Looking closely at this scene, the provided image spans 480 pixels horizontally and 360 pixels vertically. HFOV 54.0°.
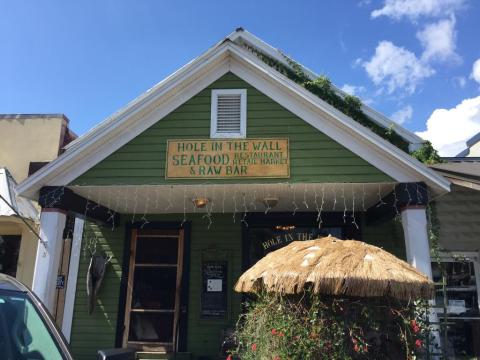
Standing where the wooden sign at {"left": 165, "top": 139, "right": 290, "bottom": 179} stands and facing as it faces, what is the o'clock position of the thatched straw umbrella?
The thatched straw umbrella is roughly at 11 o'clock from the wooden sign.

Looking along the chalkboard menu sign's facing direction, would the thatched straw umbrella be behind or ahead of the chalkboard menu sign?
ahead

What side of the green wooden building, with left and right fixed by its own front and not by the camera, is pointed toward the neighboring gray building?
left

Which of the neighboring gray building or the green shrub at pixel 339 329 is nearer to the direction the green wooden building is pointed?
the green shrub

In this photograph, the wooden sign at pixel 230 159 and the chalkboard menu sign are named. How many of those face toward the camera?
2

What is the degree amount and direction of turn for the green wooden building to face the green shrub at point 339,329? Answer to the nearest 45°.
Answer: approximately 45° to its left

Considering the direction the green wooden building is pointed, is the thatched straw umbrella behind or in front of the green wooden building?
in front
